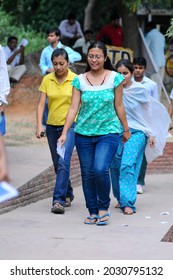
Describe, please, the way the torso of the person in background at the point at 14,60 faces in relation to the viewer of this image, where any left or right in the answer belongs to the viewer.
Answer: facing the viewer and to the right of the viewer

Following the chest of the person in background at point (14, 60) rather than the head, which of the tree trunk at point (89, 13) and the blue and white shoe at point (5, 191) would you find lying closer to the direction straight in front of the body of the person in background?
the blue and white shoe

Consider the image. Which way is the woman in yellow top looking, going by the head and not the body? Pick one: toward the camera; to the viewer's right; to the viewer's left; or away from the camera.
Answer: toward the camera

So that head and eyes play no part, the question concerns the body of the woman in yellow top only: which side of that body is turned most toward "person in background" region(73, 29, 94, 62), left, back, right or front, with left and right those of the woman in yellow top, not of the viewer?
back

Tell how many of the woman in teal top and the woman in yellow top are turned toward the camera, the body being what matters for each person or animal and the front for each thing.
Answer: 2

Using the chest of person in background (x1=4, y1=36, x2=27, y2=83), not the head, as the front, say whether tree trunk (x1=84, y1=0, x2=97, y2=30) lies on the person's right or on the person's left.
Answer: on the person's left

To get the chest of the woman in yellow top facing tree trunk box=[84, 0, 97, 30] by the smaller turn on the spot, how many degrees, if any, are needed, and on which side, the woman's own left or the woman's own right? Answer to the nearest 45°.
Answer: approximately 180°

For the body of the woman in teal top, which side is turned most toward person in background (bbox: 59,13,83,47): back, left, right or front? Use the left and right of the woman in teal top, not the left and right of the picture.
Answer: back

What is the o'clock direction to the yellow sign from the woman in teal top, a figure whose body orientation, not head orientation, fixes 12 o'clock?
The yellow sign is roughly at 6 o'clock from the woman in teal top.

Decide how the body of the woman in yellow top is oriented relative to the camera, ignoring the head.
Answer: toward the camera

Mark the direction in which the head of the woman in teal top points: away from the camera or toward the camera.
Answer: toward the camera
